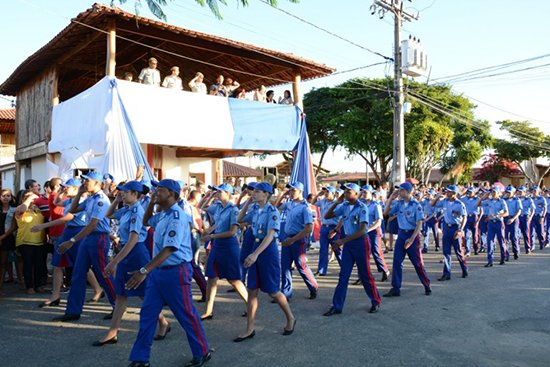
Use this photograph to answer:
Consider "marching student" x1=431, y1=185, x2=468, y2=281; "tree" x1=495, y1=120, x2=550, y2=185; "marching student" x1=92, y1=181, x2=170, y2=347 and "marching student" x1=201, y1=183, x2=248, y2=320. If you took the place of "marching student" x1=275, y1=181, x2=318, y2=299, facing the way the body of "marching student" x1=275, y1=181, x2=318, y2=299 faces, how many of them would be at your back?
2

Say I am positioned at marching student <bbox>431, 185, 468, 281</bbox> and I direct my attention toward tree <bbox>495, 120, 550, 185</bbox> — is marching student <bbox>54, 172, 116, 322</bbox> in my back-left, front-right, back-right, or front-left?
back-left

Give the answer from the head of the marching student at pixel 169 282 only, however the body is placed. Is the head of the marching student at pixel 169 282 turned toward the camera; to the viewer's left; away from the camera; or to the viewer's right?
to the viewer's left

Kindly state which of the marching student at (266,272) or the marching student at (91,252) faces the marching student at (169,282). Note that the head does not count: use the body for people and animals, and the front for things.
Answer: the marching student at (266,272)

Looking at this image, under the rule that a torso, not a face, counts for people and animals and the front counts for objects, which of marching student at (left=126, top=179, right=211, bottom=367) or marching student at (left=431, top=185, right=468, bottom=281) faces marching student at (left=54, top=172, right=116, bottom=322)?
marching student at (left=431, top=185, right=468, bottom=281)

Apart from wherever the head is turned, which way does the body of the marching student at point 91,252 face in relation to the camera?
to the viewer's left

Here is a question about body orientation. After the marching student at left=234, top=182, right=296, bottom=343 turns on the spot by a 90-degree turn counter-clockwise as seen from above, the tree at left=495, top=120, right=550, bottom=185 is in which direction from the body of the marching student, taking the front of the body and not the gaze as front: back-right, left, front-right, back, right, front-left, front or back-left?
left

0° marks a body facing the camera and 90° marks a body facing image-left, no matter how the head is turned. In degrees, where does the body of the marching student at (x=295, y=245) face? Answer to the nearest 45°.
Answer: approximately 45°

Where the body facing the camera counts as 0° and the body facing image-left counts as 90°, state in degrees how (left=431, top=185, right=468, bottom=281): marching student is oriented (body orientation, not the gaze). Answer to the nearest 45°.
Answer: approximately 45°

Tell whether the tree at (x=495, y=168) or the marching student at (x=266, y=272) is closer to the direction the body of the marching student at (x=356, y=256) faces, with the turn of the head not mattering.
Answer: the marching student

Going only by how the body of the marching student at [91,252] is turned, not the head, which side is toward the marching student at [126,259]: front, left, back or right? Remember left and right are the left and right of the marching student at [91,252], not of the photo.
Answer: left

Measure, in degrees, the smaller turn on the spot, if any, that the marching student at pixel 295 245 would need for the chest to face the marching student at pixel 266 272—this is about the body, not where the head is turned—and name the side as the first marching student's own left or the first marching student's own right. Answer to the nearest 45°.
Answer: approximately 45° to the first marching student's own left

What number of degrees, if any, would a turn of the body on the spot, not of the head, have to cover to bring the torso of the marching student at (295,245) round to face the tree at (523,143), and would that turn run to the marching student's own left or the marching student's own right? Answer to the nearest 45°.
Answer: approximately 180°

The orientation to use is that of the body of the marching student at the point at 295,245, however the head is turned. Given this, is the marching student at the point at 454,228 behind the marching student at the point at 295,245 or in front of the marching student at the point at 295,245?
behind
